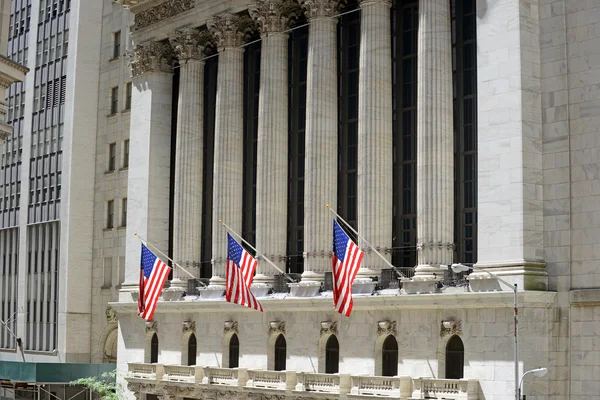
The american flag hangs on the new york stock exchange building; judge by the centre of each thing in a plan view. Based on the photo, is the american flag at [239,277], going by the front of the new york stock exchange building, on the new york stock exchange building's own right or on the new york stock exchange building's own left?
on the new york stock exchange building's own right

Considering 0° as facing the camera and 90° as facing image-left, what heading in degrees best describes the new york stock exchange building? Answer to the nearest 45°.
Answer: approximately 45°
